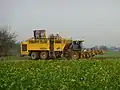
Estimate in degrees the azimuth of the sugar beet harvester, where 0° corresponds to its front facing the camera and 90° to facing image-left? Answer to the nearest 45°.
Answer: approximately 270°
